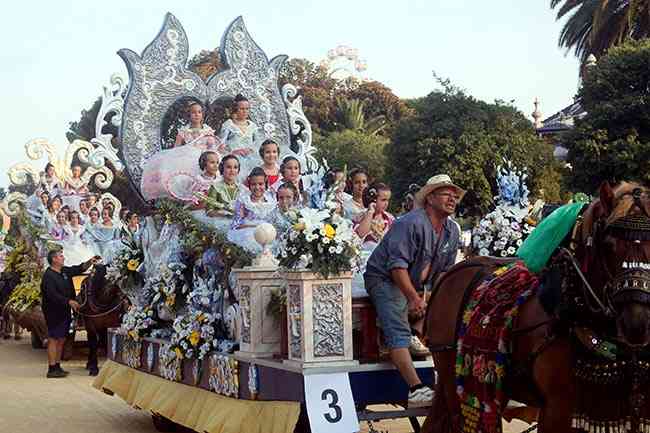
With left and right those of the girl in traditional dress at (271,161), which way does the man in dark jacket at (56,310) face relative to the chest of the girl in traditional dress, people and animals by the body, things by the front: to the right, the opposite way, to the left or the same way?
to the left

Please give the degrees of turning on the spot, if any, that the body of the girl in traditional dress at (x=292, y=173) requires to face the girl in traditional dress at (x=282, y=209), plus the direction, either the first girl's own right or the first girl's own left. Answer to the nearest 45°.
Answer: approximately 45° to the first girl's own right

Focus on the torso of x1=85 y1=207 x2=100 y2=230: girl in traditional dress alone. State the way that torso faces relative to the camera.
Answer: toward the camera

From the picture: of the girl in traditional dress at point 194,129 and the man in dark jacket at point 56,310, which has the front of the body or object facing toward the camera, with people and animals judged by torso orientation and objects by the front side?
the girl in traditional dress

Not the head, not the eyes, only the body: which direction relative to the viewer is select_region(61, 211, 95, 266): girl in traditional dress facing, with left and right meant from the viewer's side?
facing the viewer

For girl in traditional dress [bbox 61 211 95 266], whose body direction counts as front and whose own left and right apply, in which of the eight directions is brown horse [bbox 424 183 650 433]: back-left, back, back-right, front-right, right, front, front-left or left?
front

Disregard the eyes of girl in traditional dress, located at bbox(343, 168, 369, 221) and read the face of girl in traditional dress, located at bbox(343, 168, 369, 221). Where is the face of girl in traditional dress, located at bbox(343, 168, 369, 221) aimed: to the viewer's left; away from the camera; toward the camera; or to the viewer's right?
toward the camera

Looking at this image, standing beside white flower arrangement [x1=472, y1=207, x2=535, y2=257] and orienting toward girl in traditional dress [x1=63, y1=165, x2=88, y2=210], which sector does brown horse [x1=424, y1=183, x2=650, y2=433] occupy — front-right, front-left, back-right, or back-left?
back-left

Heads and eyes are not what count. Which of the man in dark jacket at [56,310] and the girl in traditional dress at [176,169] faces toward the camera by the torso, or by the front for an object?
the girl in traditional dress
